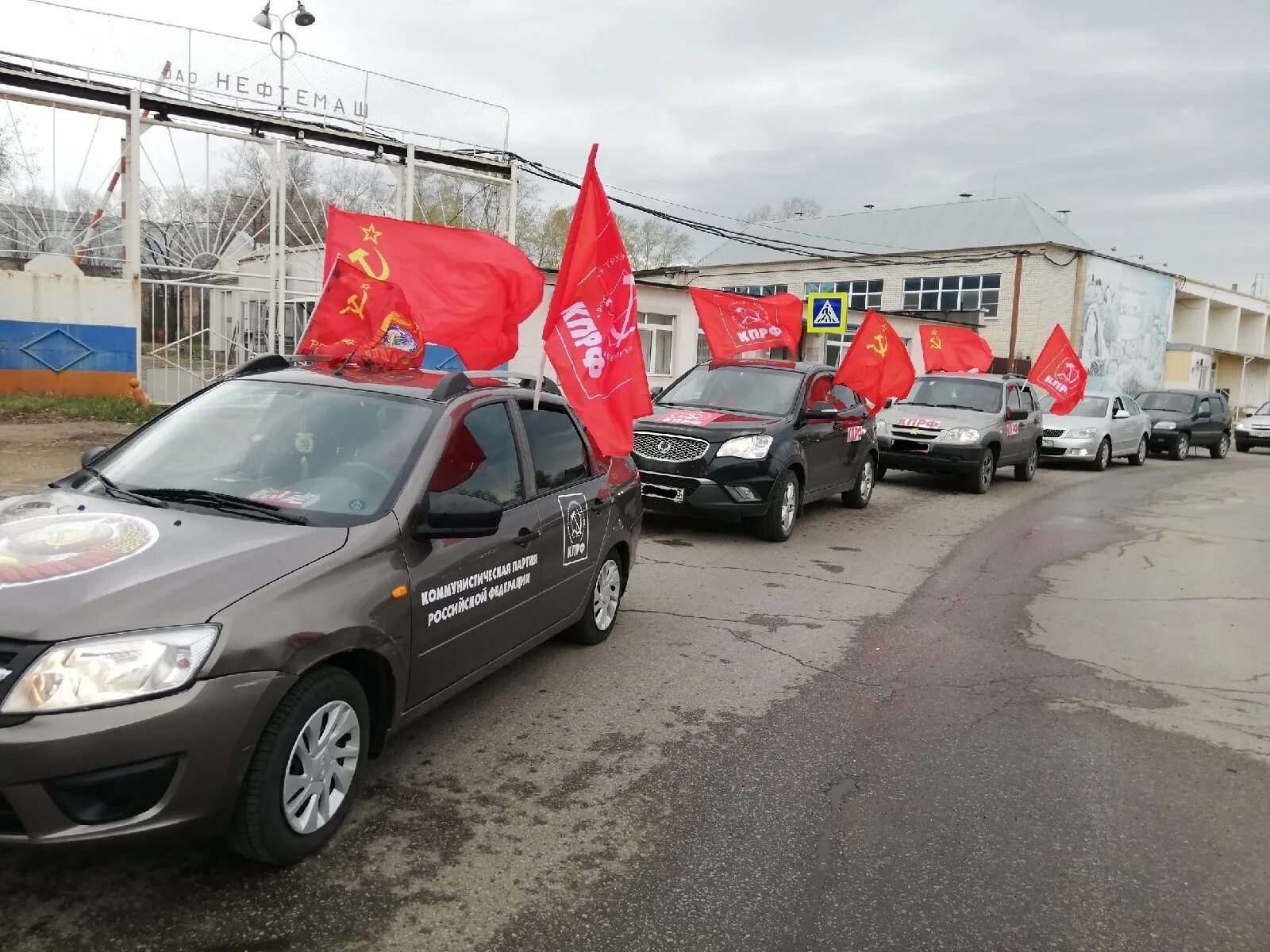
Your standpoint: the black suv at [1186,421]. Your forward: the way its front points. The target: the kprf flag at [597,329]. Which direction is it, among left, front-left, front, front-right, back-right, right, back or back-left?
front-left

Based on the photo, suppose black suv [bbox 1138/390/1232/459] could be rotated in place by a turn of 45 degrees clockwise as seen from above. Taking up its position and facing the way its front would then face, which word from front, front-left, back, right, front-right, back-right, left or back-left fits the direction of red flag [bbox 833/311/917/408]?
left

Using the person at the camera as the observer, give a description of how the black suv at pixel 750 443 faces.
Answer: facing the viewer and to the left of the viewer

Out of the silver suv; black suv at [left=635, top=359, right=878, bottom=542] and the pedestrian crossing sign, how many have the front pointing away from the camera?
0

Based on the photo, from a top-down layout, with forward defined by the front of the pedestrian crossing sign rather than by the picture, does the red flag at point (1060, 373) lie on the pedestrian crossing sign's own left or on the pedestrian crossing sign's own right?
on the pedestrian crossing sign's own left

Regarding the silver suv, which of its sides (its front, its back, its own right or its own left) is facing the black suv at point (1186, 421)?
back

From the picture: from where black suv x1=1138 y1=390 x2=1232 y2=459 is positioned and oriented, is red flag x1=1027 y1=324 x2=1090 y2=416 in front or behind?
in front

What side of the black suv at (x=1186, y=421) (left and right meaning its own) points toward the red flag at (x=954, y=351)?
front

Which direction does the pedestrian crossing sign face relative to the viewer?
toward the camera

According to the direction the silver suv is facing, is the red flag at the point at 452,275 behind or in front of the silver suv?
in front

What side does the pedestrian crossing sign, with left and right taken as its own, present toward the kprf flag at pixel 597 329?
front

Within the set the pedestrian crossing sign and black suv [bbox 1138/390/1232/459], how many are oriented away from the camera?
0
